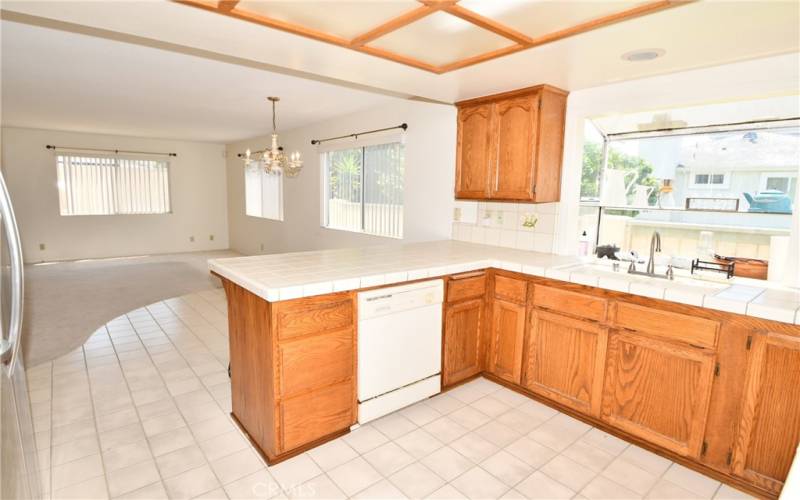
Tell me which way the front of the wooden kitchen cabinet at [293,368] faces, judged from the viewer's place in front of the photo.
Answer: facing the viewer and to the right of the viewer

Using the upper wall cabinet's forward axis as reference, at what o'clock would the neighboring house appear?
The neighboring house is roughly at 7 o'clock from the upper wall cabinet.

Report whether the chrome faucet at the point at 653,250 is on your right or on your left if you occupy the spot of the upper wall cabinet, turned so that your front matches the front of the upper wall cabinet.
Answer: on your left

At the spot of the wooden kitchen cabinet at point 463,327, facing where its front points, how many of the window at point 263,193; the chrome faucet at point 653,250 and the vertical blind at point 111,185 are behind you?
2

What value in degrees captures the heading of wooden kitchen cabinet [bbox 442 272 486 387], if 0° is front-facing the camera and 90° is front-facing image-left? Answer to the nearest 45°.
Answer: approximately 315°

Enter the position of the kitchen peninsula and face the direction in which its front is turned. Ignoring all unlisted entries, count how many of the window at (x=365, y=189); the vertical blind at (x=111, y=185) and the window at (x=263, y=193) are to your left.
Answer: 0

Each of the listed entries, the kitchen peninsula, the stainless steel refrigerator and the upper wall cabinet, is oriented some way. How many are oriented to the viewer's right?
1

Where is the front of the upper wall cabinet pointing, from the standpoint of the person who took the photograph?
facing the viewer and to the left of the viewer

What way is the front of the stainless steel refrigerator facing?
to the viewer's right

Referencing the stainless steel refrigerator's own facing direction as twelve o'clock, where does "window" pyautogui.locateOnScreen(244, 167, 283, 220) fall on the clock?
The window is roughly at 10 o'clock from the stainless steel refrigerator.

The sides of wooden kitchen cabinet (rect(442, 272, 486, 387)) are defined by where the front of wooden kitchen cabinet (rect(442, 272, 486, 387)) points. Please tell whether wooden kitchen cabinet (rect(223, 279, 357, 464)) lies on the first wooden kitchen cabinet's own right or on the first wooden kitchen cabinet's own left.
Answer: on the first wooden kitchen cabinet's own right

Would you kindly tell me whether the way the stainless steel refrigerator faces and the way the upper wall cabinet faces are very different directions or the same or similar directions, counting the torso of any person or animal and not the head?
very different directions
